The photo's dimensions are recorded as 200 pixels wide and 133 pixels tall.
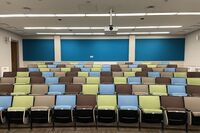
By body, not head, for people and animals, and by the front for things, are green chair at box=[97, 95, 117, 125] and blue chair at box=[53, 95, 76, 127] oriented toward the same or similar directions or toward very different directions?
same or similar directions

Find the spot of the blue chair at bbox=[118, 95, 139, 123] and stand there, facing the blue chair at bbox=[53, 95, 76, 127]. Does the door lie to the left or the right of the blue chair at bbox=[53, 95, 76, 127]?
right

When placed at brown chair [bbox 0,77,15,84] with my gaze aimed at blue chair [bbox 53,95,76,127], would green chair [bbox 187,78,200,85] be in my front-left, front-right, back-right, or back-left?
front-left

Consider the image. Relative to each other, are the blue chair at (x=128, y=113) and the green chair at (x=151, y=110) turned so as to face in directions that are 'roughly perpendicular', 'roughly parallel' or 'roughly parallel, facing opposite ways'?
roughly parallel

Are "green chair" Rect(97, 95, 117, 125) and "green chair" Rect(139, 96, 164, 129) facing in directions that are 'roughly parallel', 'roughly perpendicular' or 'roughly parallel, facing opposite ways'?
roughly parallel

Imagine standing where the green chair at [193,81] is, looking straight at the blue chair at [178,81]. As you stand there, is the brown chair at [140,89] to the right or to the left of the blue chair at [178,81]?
left
